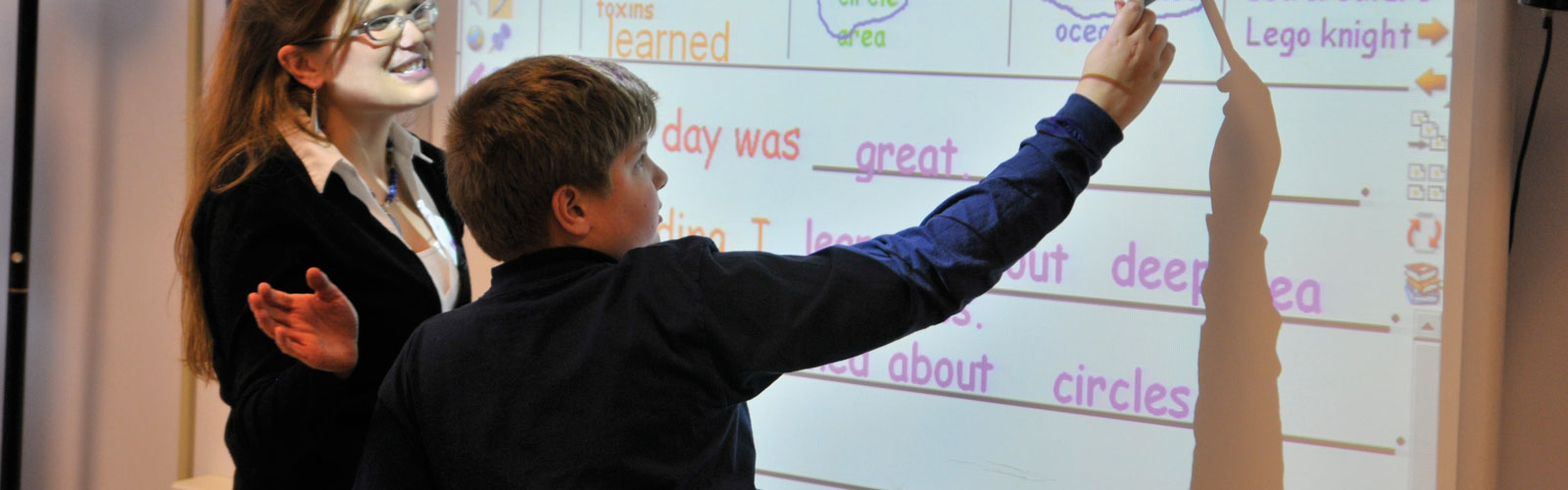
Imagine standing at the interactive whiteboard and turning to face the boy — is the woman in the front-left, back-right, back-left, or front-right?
front-right

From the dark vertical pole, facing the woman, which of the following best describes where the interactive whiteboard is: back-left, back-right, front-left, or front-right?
front-left

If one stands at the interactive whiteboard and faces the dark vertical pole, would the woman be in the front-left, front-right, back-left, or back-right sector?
front-left

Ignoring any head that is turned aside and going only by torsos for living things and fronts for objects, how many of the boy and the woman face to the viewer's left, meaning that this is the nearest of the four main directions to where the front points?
0

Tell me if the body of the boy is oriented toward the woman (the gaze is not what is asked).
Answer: no

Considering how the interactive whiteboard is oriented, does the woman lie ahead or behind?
ahead

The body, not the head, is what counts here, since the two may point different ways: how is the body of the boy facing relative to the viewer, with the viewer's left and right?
facing away from the viewer and to the right of the viewer

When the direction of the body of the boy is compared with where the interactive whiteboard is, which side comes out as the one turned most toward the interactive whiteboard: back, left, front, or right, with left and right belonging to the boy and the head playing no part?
front

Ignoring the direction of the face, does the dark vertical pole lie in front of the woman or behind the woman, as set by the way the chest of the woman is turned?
behind

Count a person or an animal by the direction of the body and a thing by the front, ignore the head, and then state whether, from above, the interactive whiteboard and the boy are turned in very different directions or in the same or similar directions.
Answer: very different directions

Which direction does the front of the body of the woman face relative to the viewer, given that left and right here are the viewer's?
facing the viewer and to the right of the viewer

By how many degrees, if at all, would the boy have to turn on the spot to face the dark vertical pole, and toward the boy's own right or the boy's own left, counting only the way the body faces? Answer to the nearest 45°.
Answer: approximately 90° to the boy's own left

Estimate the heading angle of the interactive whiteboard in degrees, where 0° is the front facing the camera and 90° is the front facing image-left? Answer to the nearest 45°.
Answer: approximately 45°

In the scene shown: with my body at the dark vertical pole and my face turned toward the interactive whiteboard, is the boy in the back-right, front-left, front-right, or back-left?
front-right

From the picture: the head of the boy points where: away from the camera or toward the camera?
away from the camera
